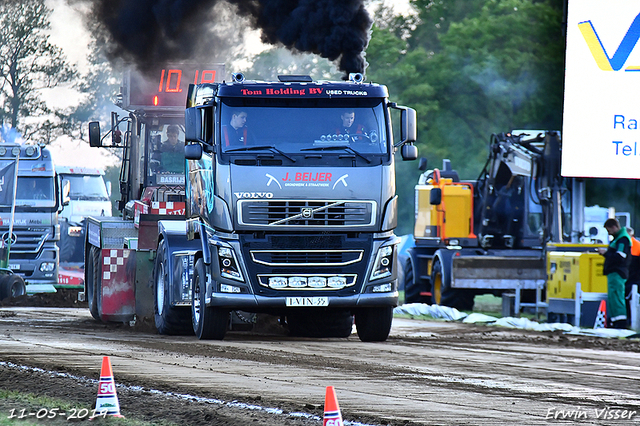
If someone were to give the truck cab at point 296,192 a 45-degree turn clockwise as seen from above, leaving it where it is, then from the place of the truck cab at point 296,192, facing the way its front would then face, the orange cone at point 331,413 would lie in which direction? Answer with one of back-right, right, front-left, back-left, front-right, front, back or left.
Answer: front-left

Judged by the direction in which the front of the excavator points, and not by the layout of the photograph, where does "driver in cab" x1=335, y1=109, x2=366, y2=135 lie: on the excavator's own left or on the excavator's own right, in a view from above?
on the excavator's own right

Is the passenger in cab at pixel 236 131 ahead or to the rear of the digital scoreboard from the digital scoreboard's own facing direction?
ahead

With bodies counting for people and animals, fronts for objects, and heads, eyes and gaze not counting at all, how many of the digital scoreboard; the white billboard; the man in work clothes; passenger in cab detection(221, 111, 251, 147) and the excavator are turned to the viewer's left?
1

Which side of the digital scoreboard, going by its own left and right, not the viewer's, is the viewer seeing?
front

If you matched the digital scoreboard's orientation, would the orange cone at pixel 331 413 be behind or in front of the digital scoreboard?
in front

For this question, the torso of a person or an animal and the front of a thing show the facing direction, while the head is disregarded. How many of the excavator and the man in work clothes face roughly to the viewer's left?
1

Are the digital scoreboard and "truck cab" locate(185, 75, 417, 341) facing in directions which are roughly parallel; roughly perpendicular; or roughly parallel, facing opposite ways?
roughly parallel

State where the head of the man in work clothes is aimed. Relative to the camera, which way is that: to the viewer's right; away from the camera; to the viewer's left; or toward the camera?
to the viewer's left

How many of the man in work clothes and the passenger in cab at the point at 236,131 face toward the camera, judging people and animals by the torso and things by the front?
1

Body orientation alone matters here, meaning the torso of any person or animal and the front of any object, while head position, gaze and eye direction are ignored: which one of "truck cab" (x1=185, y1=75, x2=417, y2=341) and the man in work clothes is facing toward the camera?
the truck cab

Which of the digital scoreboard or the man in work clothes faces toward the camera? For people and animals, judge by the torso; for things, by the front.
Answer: the digital scoreboard

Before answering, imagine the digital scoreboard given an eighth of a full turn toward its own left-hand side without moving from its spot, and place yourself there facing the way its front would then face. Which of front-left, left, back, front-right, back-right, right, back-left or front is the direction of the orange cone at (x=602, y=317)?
front-left

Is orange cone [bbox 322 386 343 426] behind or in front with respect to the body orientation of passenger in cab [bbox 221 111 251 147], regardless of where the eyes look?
in front

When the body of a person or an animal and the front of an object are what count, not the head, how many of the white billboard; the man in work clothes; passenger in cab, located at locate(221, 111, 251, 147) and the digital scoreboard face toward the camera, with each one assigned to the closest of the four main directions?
3

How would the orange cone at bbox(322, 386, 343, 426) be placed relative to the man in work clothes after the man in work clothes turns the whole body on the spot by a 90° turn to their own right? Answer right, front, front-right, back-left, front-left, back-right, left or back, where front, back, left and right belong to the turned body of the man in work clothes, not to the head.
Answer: back
